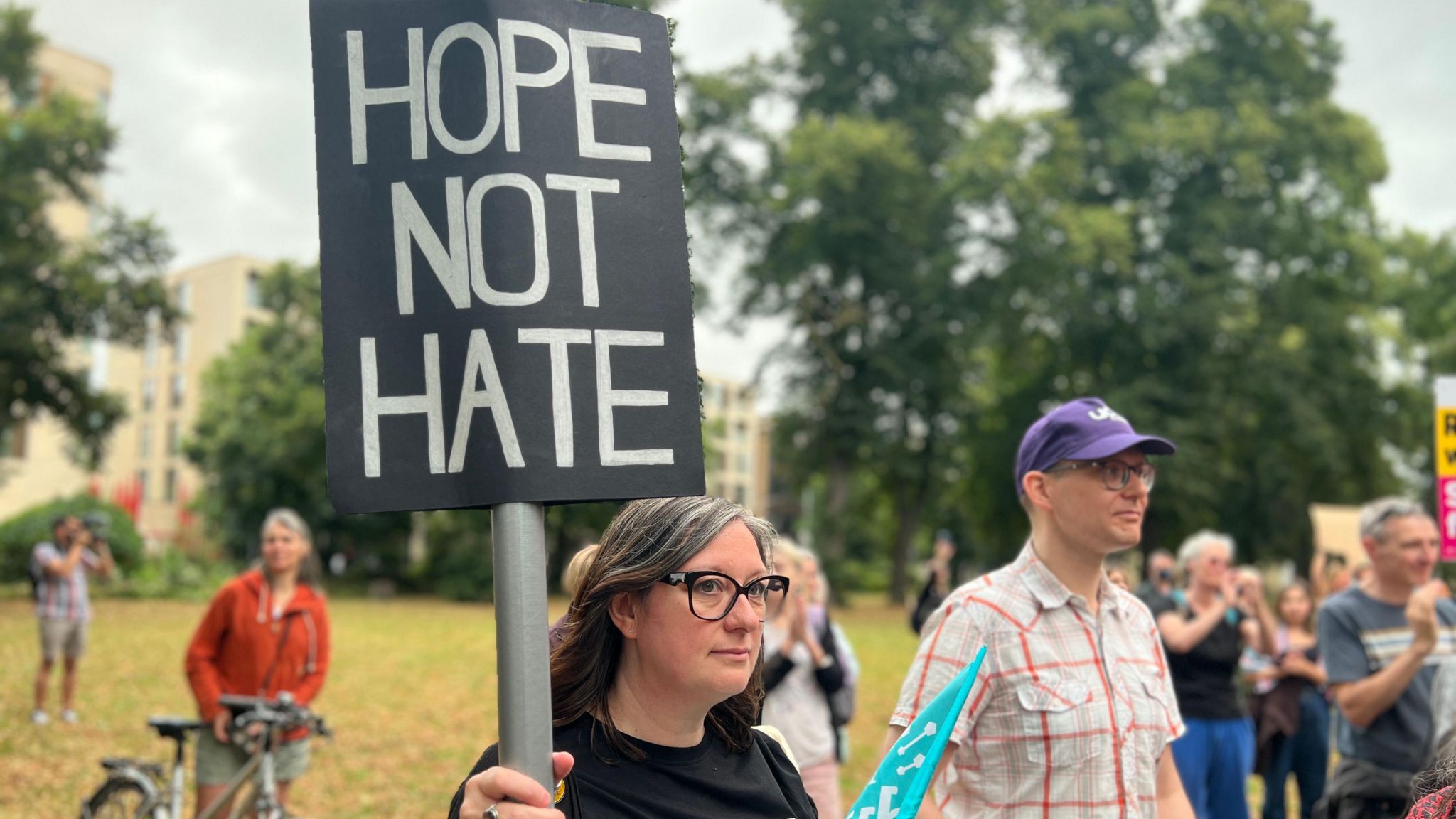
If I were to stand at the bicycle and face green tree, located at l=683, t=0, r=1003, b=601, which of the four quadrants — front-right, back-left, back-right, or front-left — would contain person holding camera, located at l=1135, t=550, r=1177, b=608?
front-right

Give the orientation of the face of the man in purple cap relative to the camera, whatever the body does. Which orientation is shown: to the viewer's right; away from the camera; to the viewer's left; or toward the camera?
to the viewer's right

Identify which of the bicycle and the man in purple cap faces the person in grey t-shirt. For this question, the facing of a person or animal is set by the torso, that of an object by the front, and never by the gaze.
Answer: the bicycle

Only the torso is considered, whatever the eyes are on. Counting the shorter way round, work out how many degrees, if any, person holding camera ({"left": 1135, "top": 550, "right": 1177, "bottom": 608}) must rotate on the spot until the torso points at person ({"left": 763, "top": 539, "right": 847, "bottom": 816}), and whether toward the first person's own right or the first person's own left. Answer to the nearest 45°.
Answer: approximately 90° to the first person's own right

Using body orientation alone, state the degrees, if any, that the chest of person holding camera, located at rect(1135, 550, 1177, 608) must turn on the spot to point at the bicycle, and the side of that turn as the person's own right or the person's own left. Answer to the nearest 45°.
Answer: approximately 90° to the person's own right

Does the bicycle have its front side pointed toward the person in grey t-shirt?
yes

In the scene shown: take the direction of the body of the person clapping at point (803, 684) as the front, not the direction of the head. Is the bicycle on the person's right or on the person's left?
on the person's right

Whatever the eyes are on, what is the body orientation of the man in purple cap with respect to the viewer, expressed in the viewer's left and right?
facing the viewer and to the right of the viewer

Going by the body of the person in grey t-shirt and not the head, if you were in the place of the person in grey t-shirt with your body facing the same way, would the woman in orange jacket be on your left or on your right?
on your right
